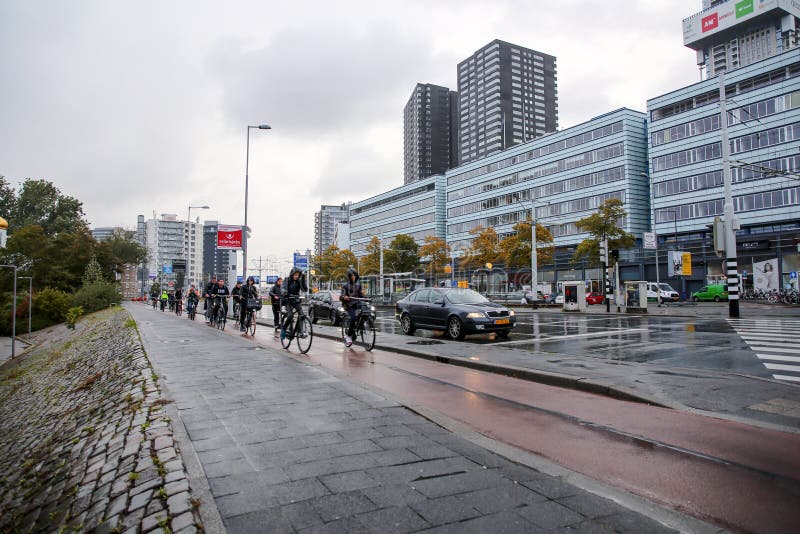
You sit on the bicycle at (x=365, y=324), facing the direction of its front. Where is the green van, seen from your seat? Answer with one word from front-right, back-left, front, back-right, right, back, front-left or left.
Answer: left

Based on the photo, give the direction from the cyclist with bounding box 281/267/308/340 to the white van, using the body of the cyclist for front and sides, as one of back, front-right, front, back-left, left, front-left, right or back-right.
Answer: left

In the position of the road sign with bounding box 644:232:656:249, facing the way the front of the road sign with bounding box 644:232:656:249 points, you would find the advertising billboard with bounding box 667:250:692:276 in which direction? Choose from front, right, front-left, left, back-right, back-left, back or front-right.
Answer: back-left

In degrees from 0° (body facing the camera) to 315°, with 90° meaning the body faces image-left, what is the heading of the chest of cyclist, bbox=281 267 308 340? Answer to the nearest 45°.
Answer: approximately 315°

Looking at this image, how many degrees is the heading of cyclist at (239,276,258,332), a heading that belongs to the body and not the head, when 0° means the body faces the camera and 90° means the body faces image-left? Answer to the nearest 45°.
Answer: approximately 315°

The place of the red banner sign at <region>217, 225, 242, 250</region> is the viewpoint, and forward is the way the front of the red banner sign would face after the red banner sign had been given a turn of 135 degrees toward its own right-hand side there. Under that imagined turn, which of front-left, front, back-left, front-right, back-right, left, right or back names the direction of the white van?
back-right

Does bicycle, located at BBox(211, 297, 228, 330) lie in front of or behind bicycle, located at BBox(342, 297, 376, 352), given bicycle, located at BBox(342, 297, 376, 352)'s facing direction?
behind

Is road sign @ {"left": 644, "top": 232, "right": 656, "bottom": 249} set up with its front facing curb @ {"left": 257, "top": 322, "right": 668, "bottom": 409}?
yes

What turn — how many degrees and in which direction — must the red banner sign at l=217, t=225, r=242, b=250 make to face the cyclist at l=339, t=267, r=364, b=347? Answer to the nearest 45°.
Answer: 0° — it already faces them

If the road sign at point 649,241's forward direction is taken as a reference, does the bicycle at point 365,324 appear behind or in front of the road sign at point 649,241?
in front
